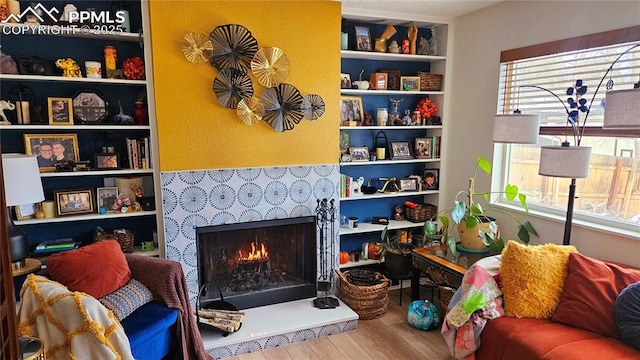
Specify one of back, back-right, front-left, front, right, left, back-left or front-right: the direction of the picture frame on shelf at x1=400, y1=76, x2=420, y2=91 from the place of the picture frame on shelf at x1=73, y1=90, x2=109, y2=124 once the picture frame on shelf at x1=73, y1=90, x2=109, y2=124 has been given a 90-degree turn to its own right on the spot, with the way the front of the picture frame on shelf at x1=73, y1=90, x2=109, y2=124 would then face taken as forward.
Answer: back

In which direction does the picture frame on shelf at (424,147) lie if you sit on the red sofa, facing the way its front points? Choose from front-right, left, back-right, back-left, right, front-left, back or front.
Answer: right

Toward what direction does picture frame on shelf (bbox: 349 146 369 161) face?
toward the camera

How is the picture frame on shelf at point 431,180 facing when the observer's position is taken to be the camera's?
facing the viewer

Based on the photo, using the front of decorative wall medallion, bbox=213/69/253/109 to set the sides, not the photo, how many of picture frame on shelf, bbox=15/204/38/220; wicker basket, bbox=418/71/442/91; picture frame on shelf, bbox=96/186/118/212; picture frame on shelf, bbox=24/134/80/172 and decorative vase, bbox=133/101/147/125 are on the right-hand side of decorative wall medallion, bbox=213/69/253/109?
4

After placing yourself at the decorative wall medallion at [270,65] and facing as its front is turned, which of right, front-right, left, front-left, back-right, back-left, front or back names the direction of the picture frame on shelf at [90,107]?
right

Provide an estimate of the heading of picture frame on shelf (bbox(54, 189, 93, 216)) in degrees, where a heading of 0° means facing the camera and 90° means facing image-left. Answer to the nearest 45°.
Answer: approximately 0°

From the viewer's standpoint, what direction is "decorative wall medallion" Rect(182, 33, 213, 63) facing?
toward the camera

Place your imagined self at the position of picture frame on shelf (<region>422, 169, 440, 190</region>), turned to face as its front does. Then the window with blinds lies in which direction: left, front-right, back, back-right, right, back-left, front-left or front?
front-left

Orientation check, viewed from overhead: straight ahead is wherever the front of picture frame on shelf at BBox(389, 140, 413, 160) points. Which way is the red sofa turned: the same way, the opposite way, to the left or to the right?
to the right

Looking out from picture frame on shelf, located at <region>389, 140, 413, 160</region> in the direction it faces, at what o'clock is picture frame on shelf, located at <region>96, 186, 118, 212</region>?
picture frame on shelf, located at <region>96, 186, 118, 212</region> is roughly at 2 o'clock from picture frame on shelf, located at <region>389, 140, 413, 160</region>.

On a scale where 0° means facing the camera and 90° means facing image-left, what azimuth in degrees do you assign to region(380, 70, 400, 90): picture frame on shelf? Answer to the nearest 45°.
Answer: approximately 0°

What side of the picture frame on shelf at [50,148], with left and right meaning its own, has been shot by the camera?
front

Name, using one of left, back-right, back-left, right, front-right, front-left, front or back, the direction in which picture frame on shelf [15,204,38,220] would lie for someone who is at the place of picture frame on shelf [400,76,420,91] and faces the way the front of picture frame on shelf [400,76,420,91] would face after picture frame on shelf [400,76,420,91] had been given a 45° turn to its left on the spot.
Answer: right

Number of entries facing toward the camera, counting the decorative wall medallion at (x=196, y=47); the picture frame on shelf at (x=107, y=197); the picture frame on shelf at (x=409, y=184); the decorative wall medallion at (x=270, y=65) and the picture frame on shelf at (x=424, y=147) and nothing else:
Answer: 5

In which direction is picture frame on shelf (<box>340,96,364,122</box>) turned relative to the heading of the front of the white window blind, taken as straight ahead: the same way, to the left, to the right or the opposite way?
to the left

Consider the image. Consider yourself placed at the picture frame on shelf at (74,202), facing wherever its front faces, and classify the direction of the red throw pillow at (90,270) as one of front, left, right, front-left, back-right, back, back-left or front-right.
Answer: front
